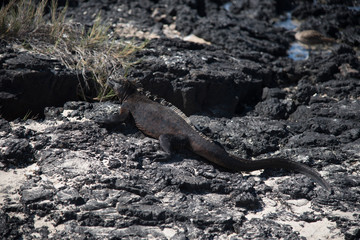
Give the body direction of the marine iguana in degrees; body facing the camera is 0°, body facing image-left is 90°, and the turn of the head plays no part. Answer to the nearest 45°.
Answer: approximately 90°
